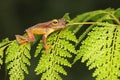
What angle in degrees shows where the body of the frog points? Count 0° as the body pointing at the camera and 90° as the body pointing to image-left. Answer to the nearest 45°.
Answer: approximately 270°
